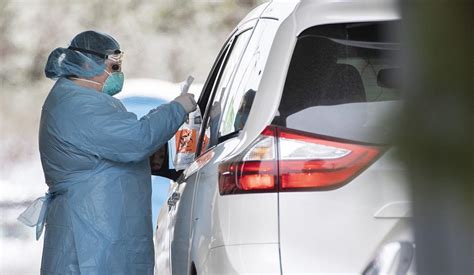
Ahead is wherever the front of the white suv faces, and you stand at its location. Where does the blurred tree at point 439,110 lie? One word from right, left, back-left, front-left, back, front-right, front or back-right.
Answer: back

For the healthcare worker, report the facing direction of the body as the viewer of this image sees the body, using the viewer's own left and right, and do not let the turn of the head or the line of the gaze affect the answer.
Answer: facing to the right of the viewer

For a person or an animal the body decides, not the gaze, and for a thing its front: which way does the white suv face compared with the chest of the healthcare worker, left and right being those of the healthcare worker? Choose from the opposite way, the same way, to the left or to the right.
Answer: to the left

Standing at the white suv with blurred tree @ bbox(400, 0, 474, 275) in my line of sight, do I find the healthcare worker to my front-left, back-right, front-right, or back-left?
back-right

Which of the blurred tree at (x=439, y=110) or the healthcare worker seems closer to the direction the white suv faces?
the healthcare worker

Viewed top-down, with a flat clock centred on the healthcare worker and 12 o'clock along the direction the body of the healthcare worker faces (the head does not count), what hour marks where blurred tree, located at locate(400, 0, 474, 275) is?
The blurred tree is roughly at 3 o'clock from the healthcare worker.

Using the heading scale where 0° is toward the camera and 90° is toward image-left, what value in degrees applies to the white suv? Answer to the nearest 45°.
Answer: approximately 180°

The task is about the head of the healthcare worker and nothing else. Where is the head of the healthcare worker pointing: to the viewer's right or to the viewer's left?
to the viewer's right

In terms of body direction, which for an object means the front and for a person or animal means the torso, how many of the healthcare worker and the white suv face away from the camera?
1
